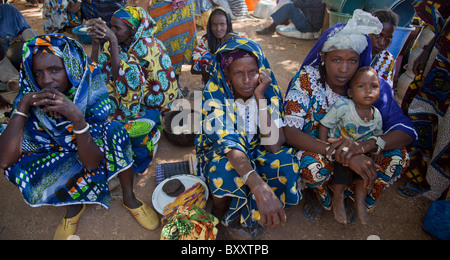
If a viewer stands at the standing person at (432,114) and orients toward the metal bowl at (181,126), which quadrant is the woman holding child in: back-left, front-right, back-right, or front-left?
front-left

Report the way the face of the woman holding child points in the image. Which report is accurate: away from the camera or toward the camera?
toward the camera

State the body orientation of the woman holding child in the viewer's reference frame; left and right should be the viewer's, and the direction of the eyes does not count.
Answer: facing the viewer

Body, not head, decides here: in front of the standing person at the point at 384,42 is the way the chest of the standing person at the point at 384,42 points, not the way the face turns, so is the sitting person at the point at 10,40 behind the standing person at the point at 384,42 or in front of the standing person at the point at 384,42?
in front

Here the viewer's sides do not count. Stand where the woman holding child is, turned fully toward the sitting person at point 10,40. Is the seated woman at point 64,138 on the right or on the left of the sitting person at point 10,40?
left

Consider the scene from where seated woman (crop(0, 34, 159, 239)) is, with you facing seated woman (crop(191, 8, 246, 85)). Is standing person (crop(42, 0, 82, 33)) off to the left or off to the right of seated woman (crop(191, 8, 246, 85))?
left

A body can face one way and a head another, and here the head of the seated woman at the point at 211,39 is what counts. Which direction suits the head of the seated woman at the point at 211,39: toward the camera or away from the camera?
toward the camera

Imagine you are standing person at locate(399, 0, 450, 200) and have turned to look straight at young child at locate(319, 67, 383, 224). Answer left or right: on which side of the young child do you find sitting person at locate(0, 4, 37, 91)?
right

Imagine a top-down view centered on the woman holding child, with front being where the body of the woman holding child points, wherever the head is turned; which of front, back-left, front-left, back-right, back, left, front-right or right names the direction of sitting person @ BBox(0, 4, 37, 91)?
right

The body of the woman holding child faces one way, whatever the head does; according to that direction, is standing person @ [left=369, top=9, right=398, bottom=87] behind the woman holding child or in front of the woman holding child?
behind

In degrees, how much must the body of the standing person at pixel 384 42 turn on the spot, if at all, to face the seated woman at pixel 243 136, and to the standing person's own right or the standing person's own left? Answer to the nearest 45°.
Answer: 0° — they already face them
